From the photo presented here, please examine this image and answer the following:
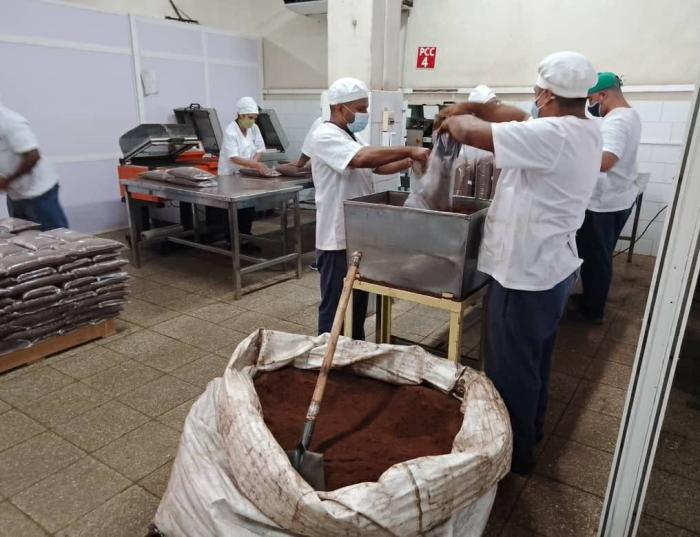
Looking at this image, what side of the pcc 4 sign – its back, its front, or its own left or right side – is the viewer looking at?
front

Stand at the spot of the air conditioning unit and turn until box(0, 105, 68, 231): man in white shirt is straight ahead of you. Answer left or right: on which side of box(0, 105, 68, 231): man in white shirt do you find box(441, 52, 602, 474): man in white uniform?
left

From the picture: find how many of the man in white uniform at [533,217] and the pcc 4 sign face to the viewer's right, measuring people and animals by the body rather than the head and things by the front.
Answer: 0

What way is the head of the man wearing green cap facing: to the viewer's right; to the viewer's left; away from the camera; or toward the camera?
to the viewer's left

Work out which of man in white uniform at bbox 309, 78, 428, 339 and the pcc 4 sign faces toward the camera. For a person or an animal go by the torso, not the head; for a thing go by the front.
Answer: the pcc 4 sign

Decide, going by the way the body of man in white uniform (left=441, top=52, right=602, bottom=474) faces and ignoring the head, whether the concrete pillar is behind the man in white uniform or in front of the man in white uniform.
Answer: in front

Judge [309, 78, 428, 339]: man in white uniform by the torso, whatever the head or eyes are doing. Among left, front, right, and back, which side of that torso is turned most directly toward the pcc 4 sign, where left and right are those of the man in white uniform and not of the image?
left

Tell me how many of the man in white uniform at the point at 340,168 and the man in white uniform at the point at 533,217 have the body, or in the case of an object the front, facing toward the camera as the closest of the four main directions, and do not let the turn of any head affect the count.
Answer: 0

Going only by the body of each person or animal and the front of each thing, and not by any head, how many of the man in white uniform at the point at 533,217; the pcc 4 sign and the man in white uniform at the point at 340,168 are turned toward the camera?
1

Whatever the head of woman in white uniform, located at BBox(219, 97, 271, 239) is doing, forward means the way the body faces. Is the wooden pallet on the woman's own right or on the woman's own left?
on the woman's own right

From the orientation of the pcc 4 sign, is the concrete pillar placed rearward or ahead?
ahead

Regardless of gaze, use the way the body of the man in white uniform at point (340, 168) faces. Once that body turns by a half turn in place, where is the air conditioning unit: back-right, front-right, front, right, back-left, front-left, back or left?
right

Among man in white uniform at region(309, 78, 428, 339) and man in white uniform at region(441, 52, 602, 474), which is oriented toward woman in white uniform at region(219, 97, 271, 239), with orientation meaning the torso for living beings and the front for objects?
man in white uniform at region(441, 52, 602, 474)

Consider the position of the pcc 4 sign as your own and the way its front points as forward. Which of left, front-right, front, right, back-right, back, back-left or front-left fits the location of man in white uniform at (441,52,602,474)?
front

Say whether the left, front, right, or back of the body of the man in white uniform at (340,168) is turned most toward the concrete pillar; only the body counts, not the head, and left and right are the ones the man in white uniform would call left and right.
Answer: left

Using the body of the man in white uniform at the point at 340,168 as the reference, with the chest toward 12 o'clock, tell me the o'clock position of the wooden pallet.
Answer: The wooden pallet is roughly at 6 o'clock from the man in white uniform.

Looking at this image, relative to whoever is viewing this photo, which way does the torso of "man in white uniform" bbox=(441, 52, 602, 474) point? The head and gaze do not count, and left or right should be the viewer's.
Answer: facing away from the viewer and to the left of the viewer

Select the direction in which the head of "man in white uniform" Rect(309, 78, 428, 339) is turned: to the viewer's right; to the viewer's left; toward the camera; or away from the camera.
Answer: to the viewer's right
